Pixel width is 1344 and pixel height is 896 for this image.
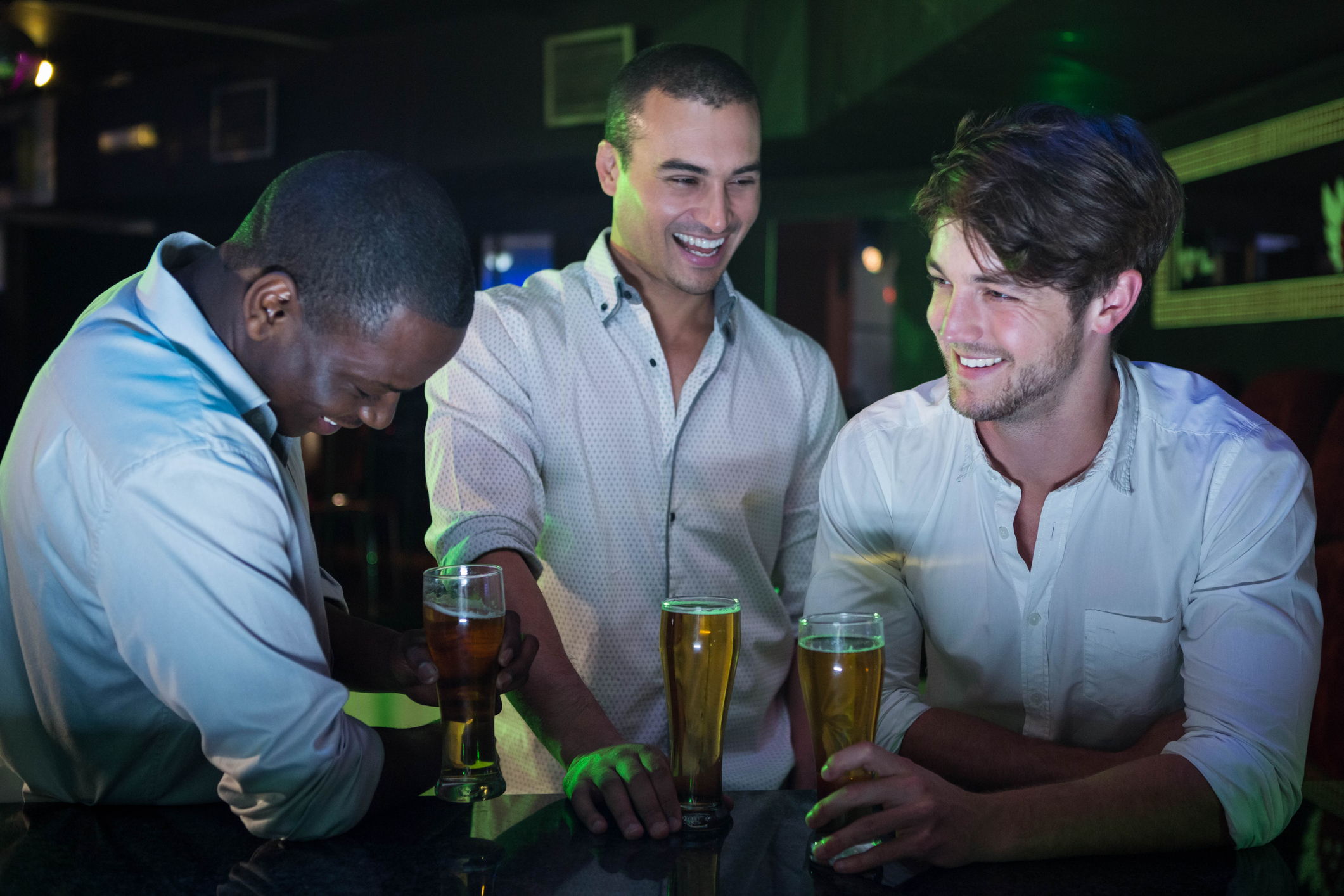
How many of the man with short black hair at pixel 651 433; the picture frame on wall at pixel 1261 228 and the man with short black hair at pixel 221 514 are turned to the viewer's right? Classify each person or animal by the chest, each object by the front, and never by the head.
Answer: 1

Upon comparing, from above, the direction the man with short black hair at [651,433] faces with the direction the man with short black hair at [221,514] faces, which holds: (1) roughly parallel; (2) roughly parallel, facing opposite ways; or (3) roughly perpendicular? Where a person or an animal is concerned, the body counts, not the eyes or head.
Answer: roughly perpendicular

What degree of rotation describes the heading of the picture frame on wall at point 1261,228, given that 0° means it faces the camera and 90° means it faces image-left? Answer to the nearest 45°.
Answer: approximately 45°

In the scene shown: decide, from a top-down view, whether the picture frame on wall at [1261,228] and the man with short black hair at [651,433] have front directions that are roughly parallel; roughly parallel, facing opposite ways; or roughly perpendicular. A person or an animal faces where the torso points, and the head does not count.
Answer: roughly perpendicular

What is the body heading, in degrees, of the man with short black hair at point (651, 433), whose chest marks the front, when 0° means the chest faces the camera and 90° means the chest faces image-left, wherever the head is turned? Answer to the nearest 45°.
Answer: approximately 0°

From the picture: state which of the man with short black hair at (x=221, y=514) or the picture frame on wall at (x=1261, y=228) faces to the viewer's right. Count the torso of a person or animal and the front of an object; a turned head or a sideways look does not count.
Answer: the man with short black hair

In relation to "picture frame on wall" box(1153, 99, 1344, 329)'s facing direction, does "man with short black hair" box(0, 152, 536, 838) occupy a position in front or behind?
in front

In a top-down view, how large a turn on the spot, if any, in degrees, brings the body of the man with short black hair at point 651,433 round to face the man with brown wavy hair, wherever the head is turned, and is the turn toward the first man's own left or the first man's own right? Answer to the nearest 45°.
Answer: approximately 45° to the first man's own left

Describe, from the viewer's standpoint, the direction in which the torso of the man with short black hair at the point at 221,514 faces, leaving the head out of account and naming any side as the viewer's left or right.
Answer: facing to the right of the viewer

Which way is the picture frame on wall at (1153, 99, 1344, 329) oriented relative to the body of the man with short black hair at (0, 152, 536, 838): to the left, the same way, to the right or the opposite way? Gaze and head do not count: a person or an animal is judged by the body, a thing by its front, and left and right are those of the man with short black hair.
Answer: the opposite way

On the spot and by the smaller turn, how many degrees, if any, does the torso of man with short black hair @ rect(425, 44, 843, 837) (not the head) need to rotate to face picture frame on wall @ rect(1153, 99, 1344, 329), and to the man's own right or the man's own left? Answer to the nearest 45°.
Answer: approximately 135° to the man's own left

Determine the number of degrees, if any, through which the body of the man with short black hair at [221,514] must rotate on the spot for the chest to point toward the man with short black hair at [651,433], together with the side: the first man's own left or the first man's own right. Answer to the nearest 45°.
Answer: approximately 45° to the first man's own left

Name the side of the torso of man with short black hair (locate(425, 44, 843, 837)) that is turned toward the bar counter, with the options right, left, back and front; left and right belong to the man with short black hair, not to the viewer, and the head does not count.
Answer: front
